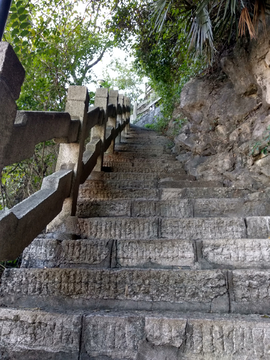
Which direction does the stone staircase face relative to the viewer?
toward the camera

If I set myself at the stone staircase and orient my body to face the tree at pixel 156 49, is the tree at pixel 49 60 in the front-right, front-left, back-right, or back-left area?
front-left
